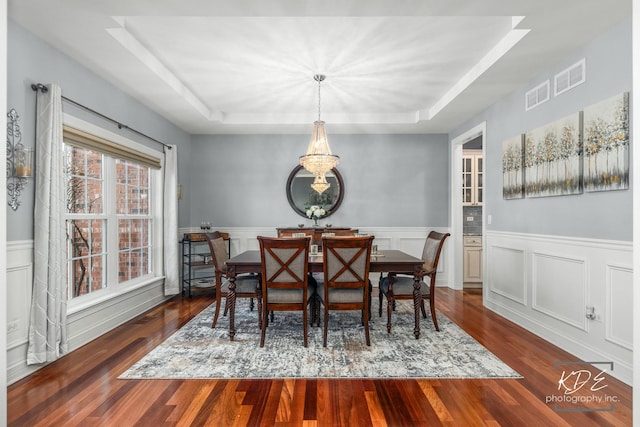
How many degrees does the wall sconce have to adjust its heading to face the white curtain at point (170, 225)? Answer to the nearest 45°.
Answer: approximately 90° to its left

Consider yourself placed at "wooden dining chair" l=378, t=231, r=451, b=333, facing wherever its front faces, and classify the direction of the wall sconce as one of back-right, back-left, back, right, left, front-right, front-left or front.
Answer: front-left

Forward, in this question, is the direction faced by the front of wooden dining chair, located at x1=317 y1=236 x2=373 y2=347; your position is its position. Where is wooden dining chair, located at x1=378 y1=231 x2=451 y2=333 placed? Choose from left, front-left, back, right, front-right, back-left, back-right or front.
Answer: front-right

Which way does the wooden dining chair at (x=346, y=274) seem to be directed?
away from the camera

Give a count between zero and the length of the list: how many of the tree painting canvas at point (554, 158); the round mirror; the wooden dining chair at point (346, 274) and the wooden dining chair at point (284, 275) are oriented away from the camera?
2

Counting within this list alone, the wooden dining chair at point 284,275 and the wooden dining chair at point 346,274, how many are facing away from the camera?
2

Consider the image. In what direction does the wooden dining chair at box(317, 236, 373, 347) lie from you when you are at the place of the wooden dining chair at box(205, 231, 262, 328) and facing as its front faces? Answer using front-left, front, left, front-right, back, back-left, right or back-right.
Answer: front-right

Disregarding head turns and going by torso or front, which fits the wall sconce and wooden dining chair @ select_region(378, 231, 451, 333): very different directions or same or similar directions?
very different directions

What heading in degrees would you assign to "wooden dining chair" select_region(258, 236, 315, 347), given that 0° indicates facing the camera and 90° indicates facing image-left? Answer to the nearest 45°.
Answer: approximately 180°

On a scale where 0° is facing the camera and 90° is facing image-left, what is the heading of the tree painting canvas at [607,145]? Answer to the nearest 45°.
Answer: approximately 45°

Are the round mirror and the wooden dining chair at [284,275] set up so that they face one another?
yes

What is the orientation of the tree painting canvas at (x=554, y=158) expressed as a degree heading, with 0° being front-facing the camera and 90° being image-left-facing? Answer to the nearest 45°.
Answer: approximately 45°

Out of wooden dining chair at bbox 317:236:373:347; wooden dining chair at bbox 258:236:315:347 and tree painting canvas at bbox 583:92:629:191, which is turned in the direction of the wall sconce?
the tree painting canvas
